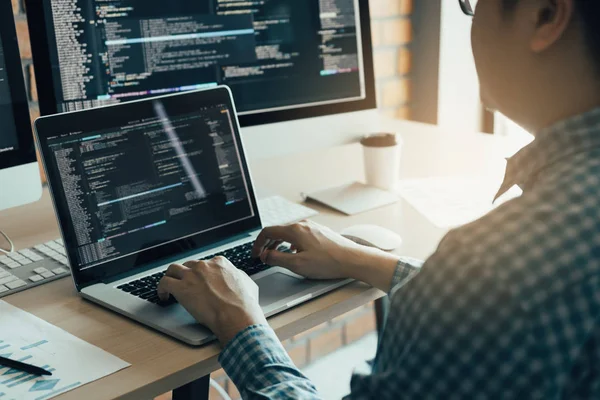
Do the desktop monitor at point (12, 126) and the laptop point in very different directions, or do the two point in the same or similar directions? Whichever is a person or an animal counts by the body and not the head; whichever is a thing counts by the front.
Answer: same or similar directions

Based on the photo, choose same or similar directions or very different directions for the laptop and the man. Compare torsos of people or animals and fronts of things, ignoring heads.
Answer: very different directions

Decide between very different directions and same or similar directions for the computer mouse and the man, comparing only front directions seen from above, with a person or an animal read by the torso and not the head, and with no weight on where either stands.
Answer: same or similar directions

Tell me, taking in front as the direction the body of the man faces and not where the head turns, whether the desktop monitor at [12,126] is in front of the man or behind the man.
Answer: in front

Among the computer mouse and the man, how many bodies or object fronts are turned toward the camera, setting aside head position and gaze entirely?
0

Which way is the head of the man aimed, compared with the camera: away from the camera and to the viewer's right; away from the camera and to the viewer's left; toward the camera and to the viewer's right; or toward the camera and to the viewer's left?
away from the camera and to the viewer's left

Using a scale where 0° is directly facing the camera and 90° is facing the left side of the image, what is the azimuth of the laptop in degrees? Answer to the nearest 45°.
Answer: approximately 315°

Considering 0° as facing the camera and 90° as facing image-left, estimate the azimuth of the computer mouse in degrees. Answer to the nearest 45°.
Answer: approximately 135°

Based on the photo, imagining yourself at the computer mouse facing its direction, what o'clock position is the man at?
The man is roughly at 7 o'clock from the computer mouse.

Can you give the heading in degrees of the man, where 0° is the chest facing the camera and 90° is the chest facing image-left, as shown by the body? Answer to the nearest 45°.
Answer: approximately 135°
